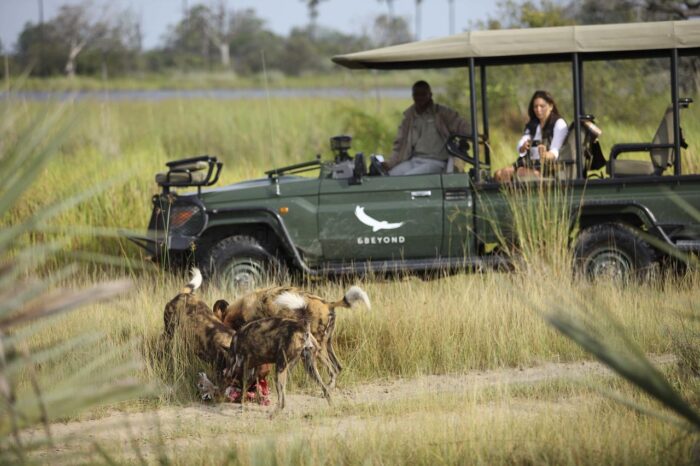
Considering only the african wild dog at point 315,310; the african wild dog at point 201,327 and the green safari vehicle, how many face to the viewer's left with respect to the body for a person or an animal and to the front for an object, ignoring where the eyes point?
2

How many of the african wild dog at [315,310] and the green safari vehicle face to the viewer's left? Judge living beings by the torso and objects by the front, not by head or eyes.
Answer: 2

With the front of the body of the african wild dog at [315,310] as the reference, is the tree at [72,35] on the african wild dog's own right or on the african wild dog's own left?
on the african wild dog's own right

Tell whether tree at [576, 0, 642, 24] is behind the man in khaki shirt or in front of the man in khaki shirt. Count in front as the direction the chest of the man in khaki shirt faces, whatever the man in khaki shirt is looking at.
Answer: behind

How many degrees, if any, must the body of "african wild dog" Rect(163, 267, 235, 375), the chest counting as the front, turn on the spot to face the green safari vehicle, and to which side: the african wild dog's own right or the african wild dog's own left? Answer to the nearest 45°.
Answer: approximately 90° to the african wild dog's own left

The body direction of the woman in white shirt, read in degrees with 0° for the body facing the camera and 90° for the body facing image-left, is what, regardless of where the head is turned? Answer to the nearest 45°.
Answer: approximately 45°

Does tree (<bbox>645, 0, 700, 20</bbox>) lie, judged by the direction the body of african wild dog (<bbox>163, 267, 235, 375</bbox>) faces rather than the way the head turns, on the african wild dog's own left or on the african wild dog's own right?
on the african wild dog's own left

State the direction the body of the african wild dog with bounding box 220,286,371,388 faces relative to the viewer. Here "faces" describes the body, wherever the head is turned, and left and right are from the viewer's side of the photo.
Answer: facing to the left of the viewer

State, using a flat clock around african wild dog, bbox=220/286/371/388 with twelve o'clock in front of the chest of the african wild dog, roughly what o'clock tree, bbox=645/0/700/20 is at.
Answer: The tree is roughly at 4 o'clock from the african wild dog.

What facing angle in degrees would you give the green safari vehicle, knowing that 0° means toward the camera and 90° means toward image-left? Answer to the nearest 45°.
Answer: approximately 90°
